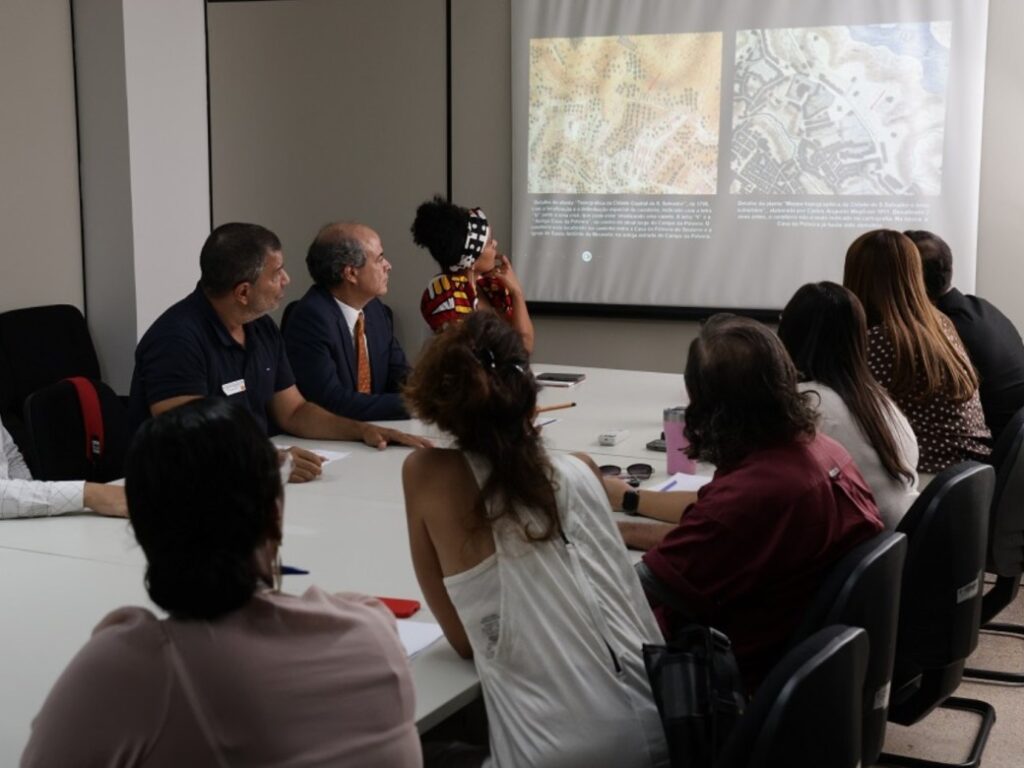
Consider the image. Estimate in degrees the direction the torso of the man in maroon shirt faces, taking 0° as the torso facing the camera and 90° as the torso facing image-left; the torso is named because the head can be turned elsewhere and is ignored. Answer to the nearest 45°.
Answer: approximately 135°

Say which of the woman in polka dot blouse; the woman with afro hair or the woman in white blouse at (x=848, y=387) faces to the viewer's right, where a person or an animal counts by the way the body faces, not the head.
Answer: the woman with afro hair

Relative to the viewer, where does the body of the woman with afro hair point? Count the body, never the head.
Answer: to the viewer's right

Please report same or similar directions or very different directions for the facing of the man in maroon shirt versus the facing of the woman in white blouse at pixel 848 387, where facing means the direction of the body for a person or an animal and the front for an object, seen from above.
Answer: same or similar directions

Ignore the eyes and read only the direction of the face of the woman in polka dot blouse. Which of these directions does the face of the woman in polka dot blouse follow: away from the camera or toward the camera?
away from the camera

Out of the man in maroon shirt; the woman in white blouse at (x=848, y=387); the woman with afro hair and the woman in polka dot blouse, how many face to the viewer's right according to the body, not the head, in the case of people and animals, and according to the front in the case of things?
1

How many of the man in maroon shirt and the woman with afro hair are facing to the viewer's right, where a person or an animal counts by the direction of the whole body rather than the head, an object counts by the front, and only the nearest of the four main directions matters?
1

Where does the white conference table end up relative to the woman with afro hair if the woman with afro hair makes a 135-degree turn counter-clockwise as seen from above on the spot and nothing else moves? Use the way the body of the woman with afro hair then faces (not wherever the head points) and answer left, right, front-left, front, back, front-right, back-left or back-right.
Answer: back-left

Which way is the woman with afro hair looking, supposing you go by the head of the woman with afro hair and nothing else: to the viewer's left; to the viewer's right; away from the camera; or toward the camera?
to the viewer's right

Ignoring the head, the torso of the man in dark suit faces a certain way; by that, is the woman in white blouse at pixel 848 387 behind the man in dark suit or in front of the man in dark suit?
in front

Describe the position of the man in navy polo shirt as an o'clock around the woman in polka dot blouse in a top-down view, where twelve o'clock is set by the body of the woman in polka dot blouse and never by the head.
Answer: The man in navy polo shirt is roughly at 10 o'clock from the woman in polka dot blouse.

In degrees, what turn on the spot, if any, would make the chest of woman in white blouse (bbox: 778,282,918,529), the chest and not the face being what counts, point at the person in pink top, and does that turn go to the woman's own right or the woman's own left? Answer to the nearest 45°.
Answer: approximately 135° to the woman's own left

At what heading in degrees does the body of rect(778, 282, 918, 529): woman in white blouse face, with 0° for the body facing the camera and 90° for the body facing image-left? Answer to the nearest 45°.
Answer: approximately 135°

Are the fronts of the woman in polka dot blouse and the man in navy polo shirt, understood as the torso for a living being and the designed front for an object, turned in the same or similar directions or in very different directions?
very different directions

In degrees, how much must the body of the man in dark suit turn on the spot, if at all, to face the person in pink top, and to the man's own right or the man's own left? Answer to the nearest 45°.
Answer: approximately 45° to the man's own right

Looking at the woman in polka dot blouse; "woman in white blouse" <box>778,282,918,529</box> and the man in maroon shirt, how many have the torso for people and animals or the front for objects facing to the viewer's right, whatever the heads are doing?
0

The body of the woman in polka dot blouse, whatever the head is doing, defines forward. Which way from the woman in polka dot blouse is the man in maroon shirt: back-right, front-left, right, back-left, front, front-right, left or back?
back-left

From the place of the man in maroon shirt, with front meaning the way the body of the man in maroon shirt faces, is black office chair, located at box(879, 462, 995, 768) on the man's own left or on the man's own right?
on the man's own right

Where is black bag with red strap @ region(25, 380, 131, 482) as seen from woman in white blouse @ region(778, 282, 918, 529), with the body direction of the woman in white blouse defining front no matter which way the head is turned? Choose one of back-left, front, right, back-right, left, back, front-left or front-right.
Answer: front-left
